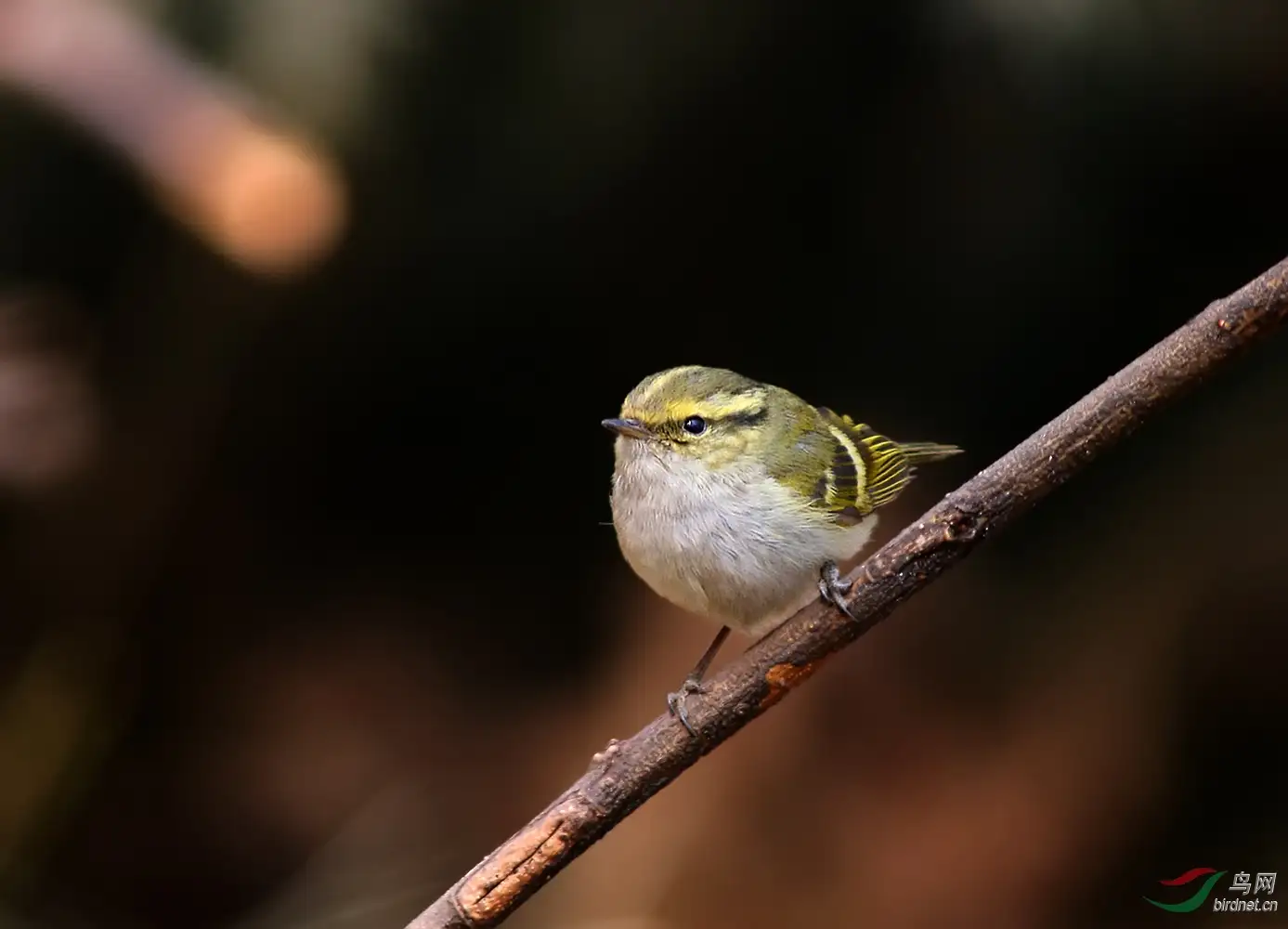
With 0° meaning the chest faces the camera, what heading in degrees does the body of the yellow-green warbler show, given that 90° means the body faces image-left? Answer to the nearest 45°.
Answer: approximately 45°
